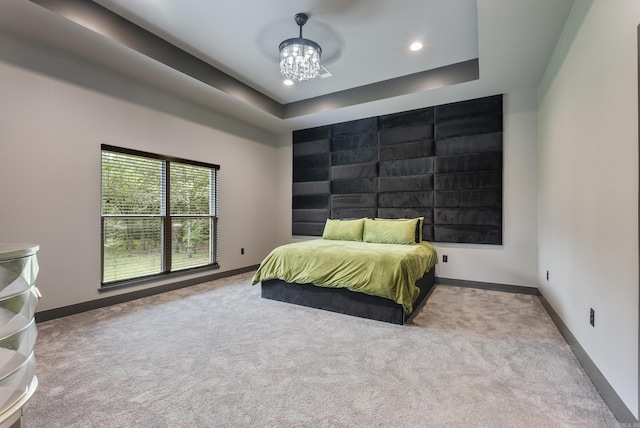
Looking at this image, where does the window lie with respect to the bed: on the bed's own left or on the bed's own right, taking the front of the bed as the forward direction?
on the bed's own right

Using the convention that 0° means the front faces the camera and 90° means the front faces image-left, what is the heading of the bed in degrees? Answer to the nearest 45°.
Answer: approximately 45°

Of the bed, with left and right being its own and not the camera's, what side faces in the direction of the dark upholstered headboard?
back

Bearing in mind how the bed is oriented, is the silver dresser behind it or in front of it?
in front
